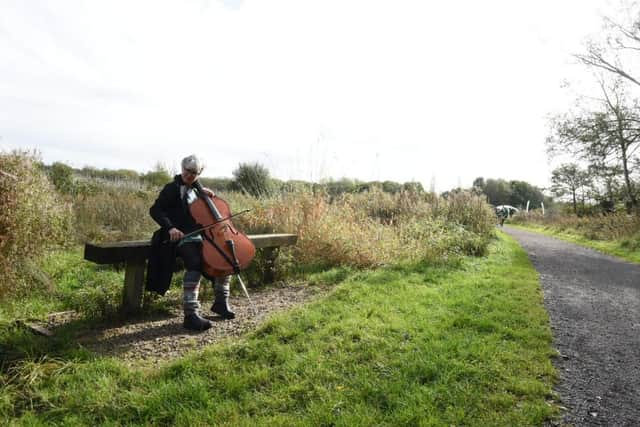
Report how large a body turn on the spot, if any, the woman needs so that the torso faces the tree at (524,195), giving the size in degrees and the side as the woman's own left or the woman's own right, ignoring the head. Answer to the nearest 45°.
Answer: approximately 90° to the woman's own left

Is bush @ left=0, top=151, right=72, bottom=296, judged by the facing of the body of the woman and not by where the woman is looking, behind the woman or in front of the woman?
behind

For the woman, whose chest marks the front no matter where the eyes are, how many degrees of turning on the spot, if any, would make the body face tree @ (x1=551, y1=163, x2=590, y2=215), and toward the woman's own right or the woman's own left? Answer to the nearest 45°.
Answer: approximately 90° to the woman's own left

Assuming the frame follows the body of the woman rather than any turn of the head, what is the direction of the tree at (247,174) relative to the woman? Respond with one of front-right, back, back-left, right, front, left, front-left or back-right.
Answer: back-left

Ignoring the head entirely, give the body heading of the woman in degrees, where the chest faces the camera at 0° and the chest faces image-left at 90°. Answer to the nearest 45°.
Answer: approximately 315°
